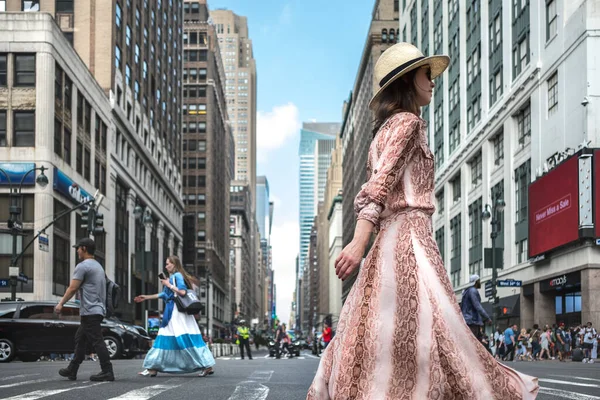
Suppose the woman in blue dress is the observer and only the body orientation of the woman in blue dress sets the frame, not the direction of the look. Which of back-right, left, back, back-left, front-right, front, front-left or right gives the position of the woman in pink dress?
left

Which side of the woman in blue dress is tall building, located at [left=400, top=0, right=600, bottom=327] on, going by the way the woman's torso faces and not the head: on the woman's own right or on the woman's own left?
on the woman's own right

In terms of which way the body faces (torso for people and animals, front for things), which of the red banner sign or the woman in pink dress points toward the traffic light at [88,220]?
the red banner sign

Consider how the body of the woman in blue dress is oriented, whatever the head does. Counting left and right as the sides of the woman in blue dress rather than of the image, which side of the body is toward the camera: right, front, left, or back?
left

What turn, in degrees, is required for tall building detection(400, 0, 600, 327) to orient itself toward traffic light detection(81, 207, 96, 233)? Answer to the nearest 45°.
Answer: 0° — it already faces it
